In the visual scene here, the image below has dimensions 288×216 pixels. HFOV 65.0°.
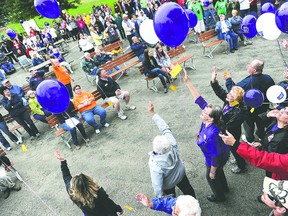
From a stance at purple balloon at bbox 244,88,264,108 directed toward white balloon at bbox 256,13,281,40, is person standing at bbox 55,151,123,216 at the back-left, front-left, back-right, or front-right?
back-left

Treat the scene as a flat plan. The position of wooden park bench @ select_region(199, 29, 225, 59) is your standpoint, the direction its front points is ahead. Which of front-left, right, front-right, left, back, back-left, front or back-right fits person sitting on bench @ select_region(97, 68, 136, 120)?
right

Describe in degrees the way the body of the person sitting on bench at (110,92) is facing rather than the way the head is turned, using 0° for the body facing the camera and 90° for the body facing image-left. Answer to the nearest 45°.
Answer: approximately 315°

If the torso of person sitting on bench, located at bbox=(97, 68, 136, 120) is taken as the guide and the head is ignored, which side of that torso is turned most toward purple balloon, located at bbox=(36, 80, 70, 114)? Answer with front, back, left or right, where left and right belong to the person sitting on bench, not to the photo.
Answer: right

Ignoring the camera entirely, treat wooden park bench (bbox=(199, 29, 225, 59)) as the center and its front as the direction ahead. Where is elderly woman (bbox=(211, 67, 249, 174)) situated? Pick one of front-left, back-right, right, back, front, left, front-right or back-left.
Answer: front-right

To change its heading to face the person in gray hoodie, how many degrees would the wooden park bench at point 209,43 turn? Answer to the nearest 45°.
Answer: approximately 45° to its right

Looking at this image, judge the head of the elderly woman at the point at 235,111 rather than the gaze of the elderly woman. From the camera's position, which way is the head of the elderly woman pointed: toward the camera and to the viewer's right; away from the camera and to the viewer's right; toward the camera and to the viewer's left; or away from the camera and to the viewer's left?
toward the camera and to the viewer's left
